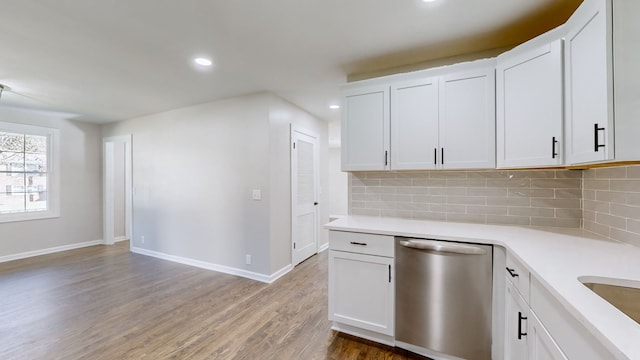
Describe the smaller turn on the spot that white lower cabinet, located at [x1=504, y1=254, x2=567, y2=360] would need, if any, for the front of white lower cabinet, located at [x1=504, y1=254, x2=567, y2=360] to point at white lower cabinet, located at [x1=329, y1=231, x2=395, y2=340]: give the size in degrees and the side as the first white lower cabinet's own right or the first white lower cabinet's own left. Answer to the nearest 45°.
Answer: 0° — it already faces it

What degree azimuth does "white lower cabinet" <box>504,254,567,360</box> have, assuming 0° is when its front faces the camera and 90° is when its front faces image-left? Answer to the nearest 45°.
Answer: approximately 90°

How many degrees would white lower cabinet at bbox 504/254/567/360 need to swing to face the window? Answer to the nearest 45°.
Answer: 0° — it already faces it
